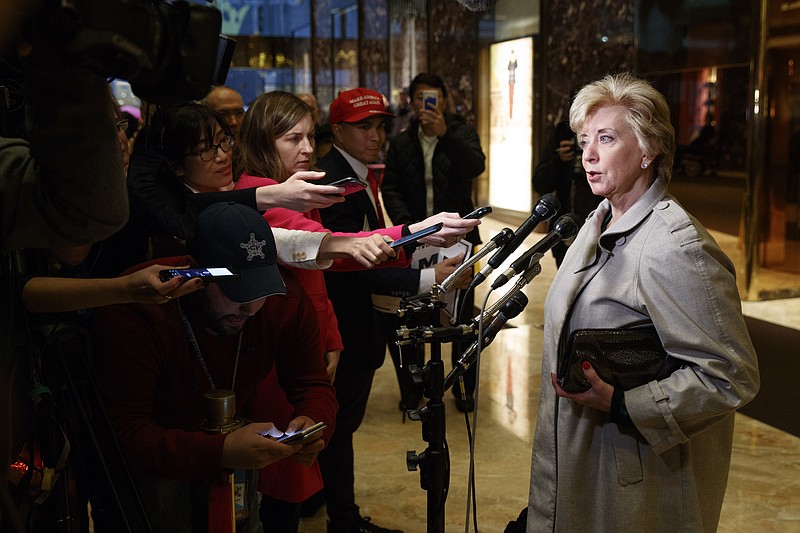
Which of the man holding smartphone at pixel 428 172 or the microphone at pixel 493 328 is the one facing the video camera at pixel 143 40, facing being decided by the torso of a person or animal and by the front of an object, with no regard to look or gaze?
the man holding smartphone

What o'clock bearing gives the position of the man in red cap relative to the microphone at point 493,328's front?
The man in red cap is roughly at 8 o'clock from the microphone.

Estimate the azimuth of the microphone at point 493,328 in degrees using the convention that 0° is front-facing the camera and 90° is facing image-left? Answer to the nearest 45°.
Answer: approximately 270°

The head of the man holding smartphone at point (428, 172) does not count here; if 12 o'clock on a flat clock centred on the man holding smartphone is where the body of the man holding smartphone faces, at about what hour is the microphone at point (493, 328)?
The microphone is roughly at 12 o'clock from the man holding smartphone.

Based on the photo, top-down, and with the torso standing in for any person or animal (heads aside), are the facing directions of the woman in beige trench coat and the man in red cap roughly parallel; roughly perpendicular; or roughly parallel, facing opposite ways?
roughly perpendicular

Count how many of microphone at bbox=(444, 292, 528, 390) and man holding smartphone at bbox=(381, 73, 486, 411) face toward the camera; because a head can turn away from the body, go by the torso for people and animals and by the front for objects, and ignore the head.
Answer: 1

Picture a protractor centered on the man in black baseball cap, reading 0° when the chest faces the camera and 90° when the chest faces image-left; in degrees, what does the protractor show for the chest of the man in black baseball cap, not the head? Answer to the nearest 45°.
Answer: approximately 315°

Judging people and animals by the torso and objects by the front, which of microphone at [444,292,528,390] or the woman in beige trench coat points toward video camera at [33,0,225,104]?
the woman in beige trench coat

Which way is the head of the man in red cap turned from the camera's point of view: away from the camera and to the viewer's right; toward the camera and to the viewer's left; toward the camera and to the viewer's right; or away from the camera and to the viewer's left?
toward the camera and to the viewer's right

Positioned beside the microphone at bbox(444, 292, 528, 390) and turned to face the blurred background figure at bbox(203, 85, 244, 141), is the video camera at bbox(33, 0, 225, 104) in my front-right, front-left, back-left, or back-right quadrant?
back-left
